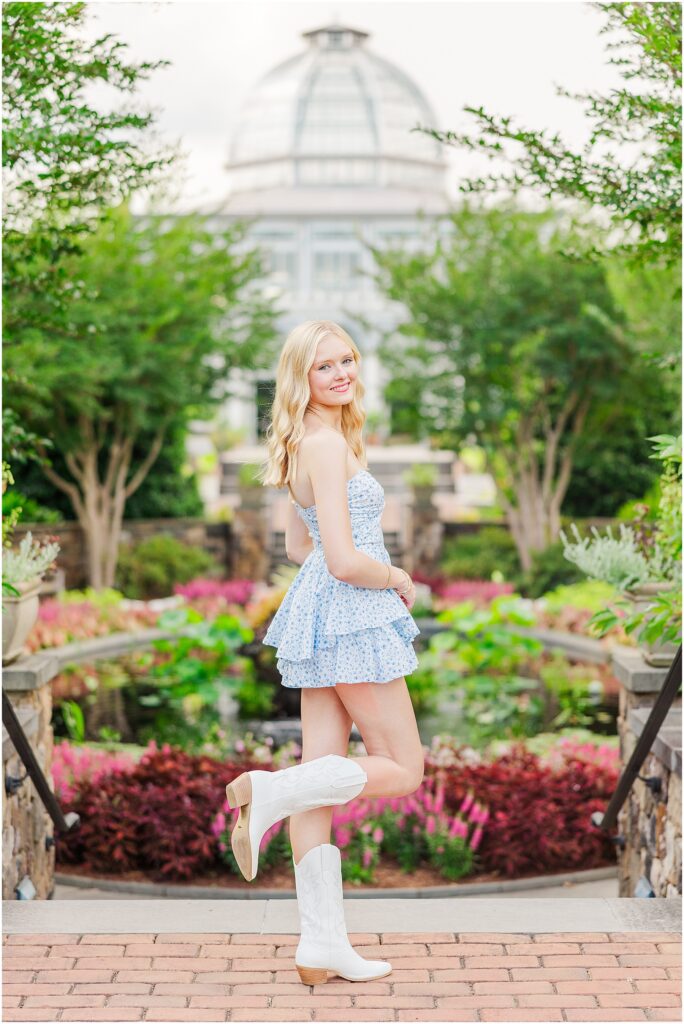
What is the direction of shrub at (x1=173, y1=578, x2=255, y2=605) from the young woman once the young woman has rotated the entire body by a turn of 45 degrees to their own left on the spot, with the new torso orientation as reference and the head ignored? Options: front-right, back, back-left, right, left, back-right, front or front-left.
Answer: front-left

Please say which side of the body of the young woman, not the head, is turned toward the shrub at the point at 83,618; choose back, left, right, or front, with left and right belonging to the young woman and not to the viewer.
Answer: left

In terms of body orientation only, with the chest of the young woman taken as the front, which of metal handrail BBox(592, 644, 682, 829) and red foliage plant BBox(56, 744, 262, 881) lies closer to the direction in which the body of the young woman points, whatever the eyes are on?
the metal handrail

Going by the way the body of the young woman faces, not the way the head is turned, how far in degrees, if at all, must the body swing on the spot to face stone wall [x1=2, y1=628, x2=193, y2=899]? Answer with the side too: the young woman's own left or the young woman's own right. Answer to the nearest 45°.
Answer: approximately 135° to the young woman's own left

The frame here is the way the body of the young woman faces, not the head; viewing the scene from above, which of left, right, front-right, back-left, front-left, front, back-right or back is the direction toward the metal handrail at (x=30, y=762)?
back-left

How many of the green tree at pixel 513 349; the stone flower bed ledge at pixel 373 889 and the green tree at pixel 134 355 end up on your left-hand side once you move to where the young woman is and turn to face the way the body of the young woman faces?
3

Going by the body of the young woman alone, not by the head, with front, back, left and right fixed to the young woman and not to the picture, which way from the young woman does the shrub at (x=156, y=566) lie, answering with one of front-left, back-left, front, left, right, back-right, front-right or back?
left

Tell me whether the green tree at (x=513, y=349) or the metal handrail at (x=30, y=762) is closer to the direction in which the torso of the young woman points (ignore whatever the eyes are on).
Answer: the green tree

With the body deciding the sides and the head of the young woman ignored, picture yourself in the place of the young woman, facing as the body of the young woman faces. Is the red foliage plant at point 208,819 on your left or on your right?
on your left

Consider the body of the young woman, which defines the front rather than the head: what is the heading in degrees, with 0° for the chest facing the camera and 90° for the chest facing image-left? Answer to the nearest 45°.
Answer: approximately 270°

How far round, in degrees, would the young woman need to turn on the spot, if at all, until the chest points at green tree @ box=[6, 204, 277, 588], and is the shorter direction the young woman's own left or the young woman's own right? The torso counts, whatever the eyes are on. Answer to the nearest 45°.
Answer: approximately 90° to the young woman's own left

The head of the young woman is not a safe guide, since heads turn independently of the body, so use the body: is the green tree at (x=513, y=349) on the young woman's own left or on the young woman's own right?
on the young woman's own left

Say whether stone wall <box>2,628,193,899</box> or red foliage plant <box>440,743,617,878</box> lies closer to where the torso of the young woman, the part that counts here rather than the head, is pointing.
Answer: the red foliage plant
